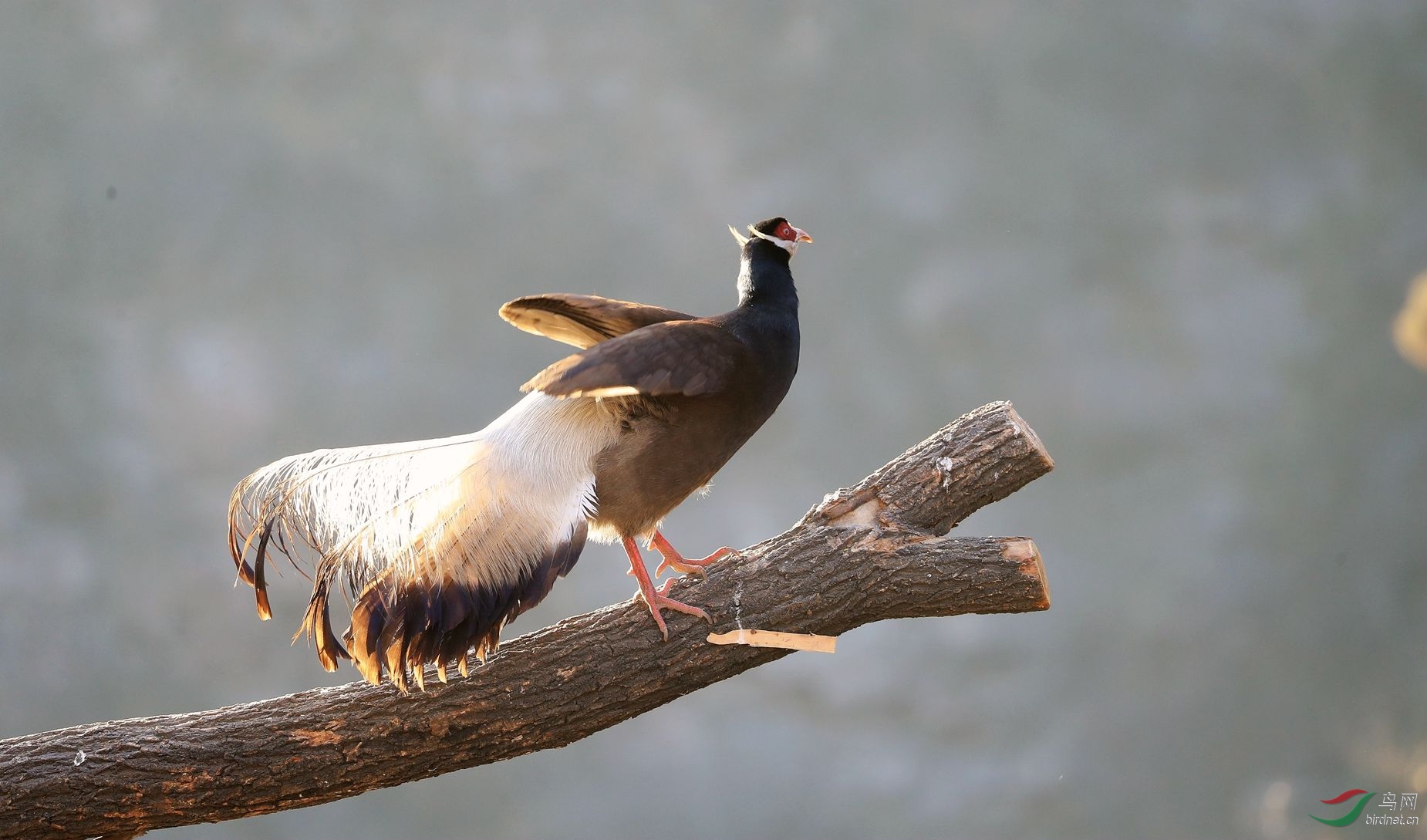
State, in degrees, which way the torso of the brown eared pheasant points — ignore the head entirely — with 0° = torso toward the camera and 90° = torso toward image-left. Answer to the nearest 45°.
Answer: approximately 270°
